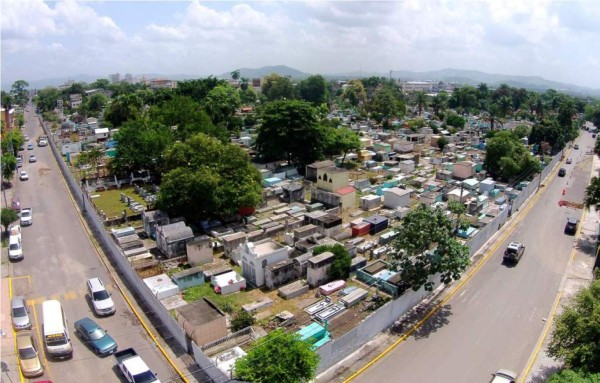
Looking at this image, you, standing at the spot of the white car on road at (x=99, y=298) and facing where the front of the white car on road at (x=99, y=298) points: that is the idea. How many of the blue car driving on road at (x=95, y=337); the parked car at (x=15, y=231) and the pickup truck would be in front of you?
2

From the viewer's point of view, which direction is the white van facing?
toward the camera

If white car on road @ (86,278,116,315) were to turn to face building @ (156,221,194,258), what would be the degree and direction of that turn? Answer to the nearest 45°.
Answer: approximately 135° to its left

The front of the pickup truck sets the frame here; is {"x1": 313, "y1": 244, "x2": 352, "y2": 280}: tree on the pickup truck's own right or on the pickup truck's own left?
on the pickup truck's own left
